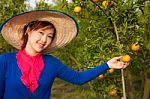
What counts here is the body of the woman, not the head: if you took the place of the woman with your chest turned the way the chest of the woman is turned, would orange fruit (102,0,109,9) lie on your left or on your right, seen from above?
on your left

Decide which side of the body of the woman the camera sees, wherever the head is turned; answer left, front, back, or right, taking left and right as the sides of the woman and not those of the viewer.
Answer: front
